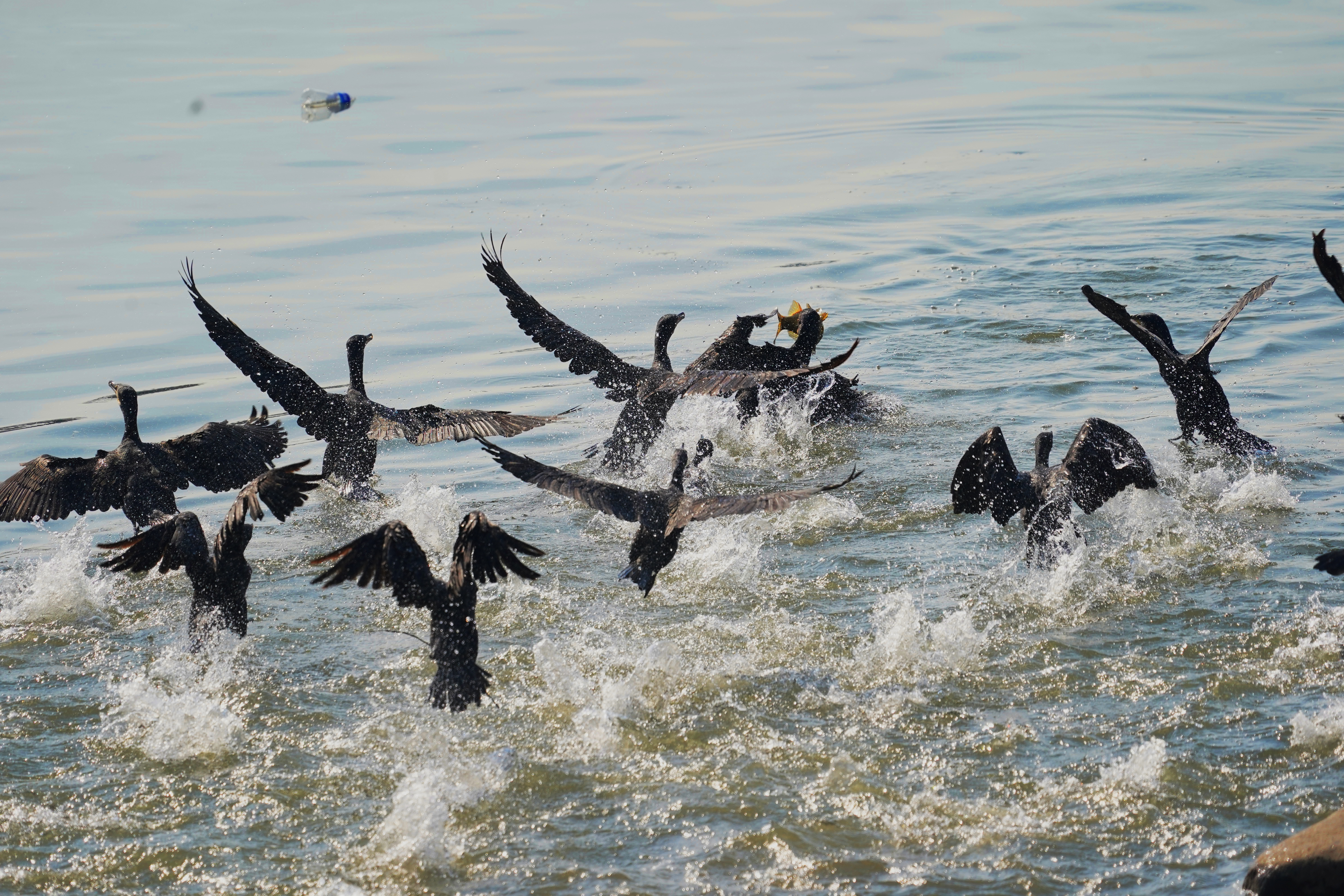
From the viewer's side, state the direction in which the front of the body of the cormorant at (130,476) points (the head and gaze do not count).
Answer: away from the camera

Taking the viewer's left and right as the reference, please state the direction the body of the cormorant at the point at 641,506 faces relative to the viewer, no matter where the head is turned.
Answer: facing away from the viewer

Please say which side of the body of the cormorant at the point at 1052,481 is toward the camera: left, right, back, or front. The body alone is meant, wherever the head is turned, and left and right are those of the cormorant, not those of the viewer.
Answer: back

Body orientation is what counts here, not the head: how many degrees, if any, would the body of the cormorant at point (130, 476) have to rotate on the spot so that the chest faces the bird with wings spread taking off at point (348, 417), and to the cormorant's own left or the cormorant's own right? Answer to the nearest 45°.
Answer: approximately 45° to the cormorant's own right

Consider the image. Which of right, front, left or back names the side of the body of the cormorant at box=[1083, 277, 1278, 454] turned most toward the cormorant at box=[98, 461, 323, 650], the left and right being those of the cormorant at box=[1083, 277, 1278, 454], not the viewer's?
left

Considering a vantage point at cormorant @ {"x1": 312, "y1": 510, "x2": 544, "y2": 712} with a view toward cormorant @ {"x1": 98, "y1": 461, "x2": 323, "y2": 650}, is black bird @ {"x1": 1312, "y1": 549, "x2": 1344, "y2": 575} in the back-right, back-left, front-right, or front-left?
back-right

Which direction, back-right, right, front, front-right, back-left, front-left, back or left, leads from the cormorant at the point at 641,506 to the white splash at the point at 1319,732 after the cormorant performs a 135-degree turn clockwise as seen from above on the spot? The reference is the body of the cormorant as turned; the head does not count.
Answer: front

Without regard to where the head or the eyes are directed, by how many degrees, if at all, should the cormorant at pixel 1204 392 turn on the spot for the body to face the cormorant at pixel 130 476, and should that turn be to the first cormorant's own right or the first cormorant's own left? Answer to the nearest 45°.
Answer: approximately 90° to the first cormorant's own left

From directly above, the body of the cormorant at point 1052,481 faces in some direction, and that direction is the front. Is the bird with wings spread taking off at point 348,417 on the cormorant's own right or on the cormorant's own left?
on the cormorant's own left
